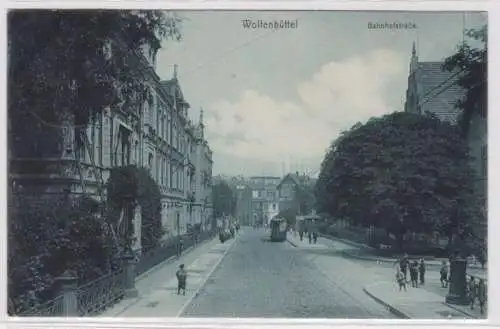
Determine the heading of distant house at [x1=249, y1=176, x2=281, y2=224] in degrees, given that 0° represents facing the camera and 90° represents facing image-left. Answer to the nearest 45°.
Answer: approximately 0°

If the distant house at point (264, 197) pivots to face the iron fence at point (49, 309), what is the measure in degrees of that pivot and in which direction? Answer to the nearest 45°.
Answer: approximately 45° to its right

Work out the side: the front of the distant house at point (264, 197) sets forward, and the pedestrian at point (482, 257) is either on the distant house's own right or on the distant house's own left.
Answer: on the distant house's own left
